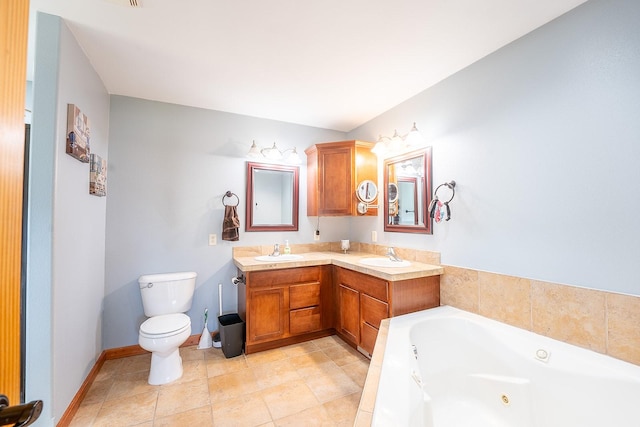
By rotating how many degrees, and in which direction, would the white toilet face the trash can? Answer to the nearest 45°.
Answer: approximately 90° to its left

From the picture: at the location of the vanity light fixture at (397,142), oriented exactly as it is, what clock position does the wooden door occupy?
The wooden door is roughly at 11 o'clock from the vanity light fixture.

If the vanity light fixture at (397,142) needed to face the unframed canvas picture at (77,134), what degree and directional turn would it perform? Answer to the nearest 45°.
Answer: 0° — it already faces it

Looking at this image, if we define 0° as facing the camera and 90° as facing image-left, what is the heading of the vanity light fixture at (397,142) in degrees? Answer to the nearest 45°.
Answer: approximately 45°

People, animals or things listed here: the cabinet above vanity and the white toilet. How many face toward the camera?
2

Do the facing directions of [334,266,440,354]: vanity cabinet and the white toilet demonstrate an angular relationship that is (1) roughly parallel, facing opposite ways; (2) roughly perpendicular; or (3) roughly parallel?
roughly perpendicular
